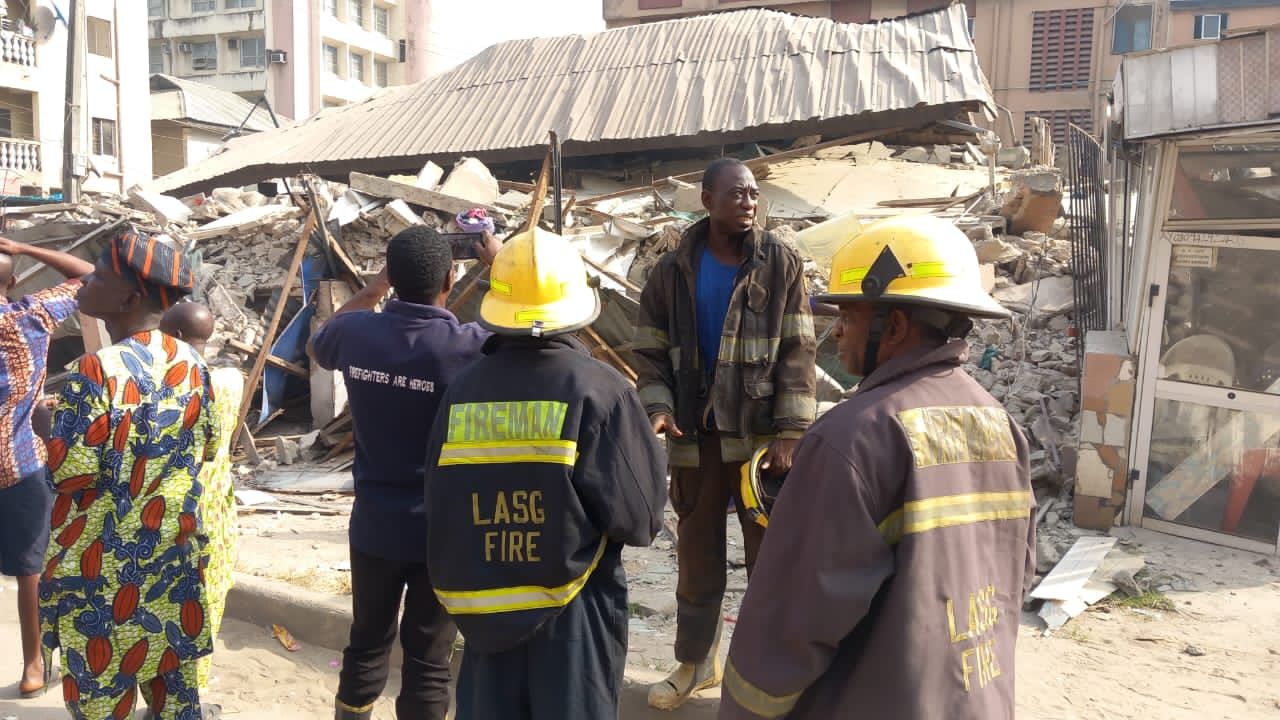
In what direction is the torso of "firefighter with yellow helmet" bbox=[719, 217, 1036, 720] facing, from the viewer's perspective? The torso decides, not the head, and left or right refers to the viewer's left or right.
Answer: facing away from the viewer and to the left of the viewer

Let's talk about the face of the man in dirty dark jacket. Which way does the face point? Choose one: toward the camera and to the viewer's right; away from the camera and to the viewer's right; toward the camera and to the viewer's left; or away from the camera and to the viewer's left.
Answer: toward the camera and to the viewer's right

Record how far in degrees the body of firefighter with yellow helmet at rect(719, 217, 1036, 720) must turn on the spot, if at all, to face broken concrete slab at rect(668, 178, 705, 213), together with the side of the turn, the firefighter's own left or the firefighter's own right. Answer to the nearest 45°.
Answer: approximately 45° to the firefighter's own right

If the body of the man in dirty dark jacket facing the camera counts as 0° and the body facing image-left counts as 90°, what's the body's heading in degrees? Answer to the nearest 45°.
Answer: approximately 0°

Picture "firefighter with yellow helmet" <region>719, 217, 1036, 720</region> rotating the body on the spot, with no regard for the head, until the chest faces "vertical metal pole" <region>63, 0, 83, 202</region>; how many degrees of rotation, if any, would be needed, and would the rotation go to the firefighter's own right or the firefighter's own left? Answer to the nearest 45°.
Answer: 0° — they already face it

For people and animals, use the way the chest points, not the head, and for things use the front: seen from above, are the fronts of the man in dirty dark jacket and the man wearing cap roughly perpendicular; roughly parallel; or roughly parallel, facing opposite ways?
roughly perpendicular
